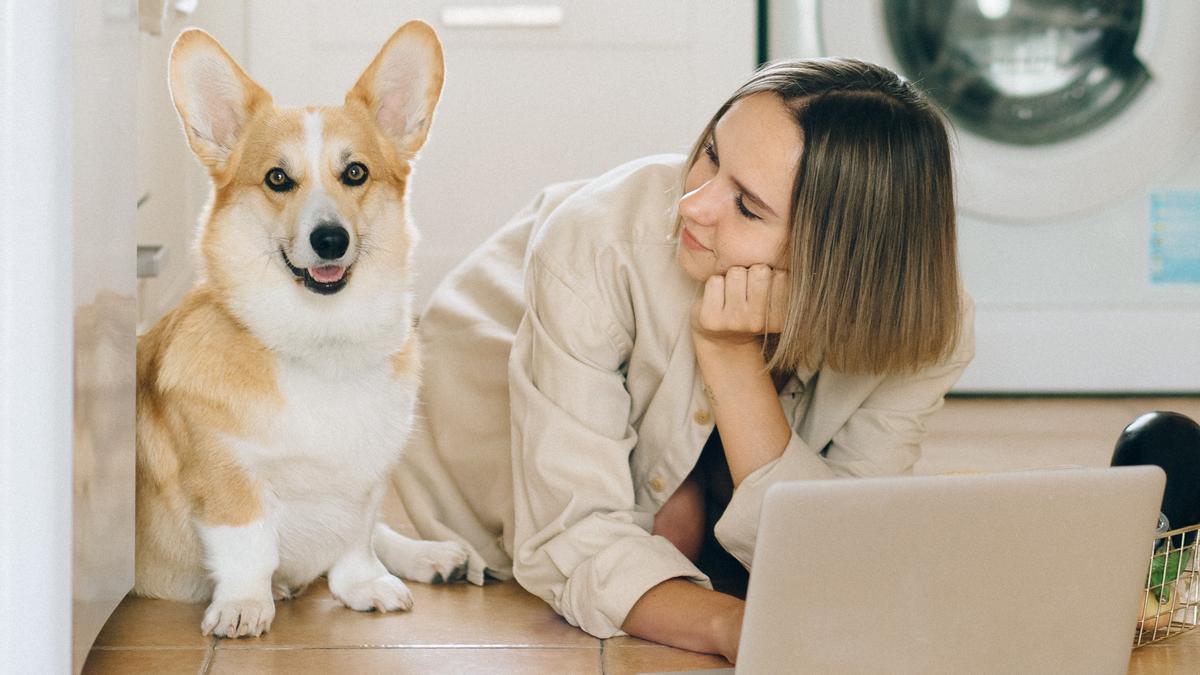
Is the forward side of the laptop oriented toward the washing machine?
yes

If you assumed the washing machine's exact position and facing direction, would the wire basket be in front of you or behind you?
in front

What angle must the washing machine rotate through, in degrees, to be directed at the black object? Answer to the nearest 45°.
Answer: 0° — it already faces it

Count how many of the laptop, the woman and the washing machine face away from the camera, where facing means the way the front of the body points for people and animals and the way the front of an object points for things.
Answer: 1

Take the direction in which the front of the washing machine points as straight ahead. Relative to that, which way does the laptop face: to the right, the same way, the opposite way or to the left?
the opposite way

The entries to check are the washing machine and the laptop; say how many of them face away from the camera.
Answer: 1

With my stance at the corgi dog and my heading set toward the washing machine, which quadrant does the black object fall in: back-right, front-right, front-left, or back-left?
front-right

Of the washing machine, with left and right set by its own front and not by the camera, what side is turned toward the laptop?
front

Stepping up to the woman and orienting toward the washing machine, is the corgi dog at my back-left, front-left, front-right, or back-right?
back-left

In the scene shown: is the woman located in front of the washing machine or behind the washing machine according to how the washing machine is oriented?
in front

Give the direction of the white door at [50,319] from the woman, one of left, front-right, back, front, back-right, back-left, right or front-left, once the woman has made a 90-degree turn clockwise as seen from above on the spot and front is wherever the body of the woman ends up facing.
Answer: front

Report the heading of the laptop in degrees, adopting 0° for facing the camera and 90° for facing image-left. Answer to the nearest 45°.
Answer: approximately 180°

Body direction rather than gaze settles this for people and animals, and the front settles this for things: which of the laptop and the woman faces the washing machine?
the laptop

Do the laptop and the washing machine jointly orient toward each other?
yes

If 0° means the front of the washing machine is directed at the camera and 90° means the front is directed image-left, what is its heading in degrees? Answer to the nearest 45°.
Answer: approximately 0°
